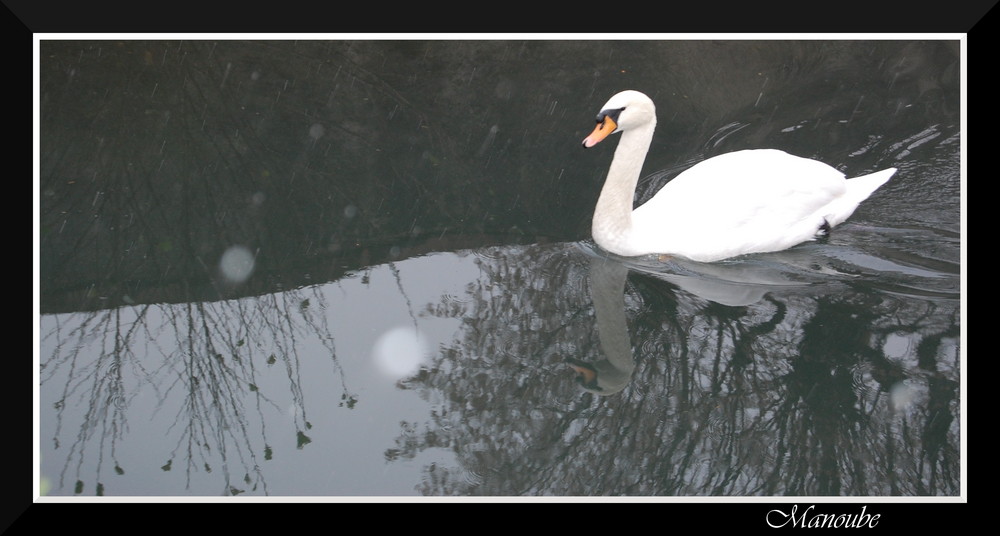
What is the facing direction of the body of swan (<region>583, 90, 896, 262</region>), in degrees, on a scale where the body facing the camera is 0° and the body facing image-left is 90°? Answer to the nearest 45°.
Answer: approximately 90°
